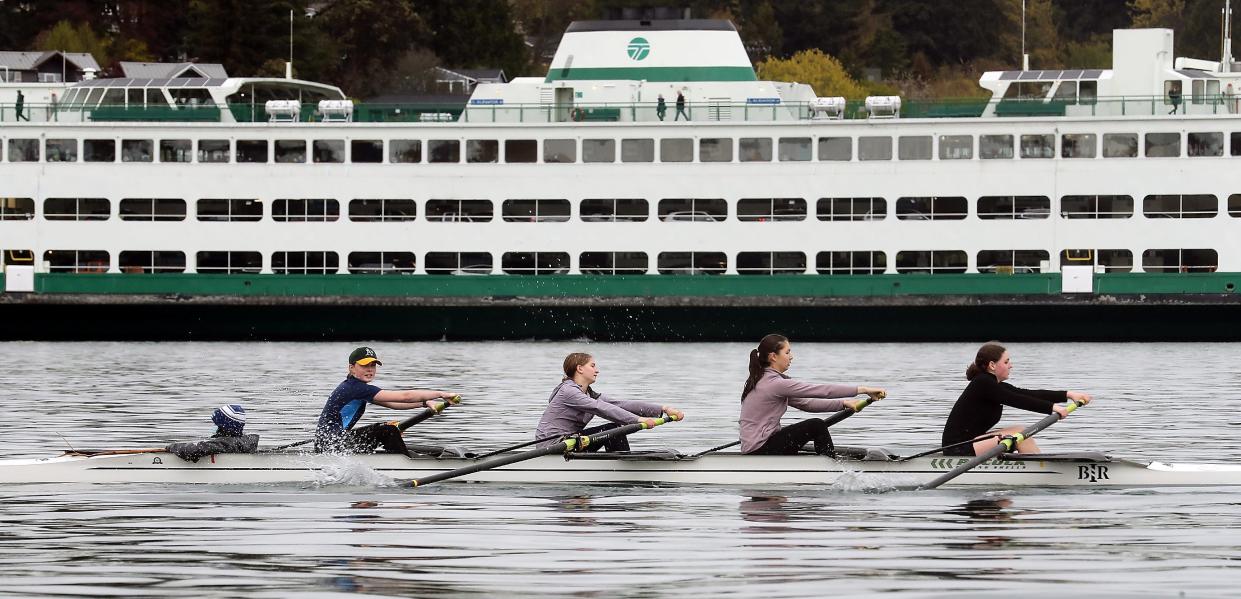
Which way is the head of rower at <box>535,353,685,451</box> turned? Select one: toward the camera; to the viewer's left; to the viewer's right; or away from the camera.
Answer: to the viewer's right

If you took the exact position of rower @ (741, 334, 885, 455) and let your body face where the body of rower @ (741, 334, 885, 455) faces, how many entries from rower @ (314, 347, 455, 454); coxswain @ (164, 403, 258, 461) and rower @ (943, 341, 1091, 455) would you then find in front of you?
1

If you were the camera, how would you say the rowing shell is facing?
facing to the left of the viewer

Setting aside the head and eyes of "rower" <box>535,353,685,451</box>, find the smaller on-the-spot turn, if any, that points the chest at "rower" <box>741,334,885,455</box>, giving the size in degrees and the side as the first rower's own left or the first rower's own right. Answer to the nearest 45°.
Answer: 0° — they already face them

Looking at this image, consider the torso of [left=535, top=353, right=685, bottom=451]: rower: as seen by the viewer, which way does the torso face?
to the viewer's right

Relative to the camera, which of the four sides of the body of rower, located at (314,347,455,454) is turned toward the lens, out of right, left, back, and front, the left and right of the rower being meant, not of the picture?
right

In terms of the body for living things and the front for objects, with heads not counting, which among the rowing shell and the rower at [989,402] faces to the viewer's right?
the rower

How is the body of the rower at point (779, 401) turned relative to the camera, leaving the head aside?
to the viewer's right

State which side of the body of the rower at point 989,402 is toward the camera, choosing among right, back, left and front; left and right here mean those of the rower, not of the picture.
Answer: right

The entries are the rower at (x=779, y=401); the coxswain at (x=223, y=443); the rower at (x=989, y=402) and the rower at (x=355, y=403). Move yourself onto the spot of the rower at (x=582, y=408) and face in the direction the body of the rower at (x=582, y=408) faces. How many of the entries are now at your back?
2

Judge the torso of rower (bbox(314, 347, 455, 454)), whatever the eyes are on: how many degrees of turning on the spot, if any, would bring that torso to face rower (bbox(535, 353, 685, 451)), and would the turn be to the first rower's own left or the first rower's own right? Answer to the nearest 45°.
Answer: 0° — they already face them

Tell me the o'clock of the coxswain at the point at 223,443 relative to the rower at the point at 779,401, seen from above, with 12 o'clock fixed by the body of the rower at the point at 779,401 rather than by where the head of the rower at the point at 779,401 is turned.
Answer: the coxswain at the point at 223,443 is roughly at 6 o'clock from the rower at the point at 779,401.
